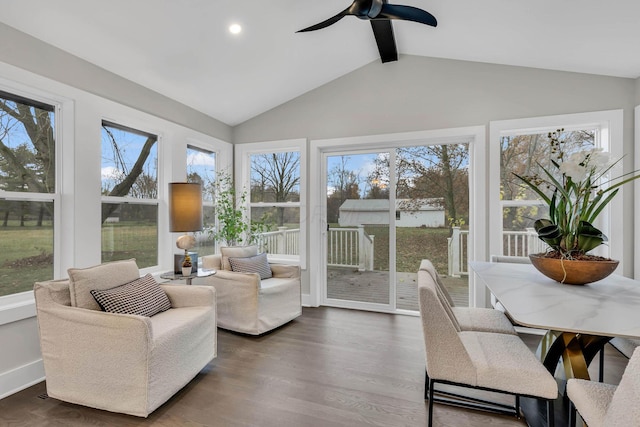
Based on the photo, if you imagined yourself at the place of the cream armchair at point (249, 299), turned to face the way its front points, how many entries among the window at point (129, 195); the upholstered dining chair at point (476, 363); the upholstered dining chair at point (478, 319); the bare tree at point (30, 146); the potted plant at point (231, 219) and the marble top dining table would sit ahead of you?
3

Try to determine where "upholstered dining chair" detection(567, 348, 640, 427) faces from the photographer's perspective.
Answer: facing away from the viewer and to the left of the viewer

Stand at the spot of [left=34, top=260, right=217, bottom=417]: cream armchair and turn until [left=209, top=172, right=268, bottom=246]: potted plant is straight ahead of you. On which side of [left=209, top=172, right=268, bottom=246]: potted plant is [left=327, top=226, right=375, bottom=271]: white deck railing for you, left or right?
right

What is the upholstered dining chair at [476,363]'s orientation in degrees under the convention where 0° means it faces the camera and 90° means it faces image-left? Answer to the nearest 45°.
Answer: approximately 270°

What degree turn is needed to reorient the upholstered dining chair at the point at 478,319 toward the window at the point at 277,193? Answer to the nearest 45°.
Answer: approximately 135° to its left

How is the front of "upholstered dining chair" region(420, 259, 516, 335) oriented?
to the viewer's right

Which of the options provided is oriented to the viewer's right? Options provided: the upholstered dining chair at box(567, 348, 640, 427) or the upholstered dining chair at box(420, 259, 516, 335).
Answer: the upholstered dining chair at box(420, 259, 516, 335)

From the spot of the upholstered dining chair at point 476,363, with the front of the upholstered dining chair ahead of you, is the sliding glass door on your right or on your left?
on your left

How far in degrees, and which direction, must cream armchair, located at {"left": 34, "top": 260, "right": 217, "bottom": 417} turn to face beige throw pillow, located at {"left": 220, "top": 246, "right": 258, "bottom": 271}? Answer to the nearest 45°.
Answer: approximately 90° to its left

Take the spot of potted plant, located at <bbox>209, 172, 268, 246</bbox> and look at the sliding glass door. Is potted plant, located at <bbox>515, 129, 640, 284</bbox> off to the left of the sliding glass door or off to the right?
right

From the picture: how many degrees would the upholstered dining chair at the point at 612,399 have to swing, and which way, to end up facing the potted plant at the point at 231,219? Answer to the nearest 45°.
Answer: approximately 45° to its left

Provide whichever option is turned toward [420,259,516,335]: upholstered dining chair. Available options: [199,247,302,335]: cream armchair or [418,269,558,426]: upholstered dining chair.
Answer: the cream armchair

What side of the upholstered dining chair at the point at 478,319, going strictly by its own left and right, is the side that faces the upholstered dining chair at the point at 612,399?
right
